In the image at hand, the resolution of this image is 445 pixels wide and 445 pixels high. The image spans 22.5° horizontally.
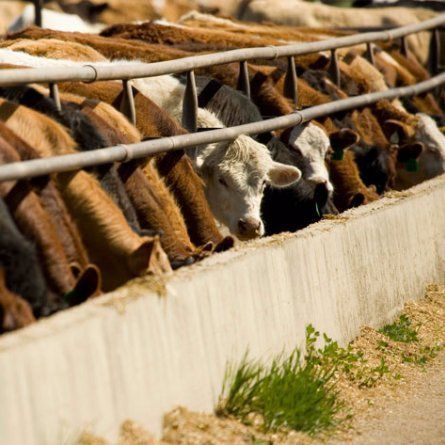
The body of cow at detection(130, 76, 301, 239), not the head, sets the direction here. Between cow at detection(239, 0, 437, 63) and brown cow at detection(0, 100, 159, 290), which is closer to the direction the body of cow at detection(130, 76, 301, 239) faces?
the brown cow

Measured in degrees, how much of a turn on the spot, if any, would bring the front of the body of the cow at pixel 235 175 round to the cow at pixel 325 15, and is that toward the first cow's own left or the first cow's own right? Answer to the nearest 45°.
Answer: approximately 135° to the first cow's own left

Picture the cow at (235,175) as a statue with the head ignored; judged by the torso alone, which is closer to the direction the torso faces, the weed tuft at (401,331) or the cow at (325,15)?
the weed tuft

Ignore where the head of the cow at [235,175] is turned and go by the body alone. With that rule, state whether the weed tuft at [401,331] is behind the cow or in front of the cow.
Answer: in front

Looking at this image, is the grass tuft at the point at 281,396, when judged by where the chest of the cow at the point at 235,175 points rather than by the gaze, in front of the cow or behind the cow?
in front

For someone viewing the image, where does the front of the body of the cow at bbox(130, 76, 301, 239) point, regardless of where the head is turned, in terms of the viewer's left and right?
facing the viewer and to the right of the viewer

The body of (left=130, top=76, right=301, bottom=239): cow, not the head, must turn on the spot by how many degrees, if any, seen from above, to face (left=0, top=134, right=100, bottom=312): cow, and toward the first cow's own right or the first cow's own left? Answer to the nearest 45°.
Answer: approximately 45° to the first cow's own right

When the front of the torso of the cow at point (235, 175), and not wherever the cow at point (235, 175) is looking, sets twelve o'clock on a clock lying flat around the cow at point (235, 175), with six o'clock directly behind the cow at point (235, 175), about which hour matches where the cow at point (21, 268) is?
the cow at point (21, 268) is roughly at 2 o'clock from the cow at point (235, 175).

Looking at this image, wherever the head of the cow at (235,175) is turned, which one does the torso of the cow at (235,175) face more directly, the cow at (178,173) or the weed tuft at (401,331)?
the weed tuft

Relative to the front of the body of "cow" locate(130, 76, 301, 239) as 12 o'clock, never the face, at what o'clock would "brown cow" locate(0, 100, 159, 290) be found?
The brown cow is roughly at 2 o'clock from the cow.
